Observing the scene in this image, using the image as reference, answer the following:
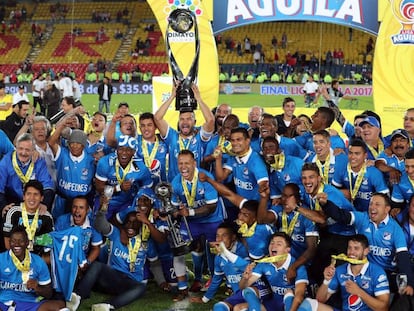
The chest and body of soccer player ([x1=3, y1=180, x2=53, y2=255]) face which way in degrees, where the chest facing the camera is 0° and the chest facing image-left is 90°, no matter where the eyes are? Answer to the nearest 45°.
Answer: approximately 0°

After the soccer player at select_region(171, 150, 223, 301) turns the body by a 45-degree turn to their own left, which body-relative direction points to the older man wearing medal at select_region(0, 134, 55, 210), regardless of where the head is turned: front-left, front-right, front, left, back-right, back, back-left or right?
right

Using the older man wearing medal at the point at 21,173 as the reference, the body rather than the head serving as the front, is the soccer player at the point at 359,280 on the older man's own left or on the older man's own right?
on the older man's own left

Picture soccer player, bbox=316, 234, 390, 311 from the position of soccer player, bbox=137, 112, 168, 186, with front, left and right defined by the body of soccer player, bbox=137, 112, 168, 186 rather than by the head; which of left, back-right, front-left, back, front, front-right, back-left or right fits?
front-left

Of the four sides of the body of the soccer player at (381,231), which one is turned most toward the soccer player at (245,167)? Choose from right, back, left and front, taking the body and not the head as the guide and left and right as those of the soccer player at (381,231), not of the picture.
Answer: right

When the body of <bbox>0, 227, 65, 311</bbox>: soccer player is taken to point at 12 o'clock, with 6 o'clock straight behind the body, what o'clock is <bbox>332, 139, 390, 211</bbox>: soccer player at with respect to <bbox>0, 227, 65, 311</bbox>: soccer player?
<bbox>332, 139, 390, 211</bbox>: soccer player is roughly at 9 o'clock from <bbox>0, 227, 65, 311</bbox>: soccer player.
